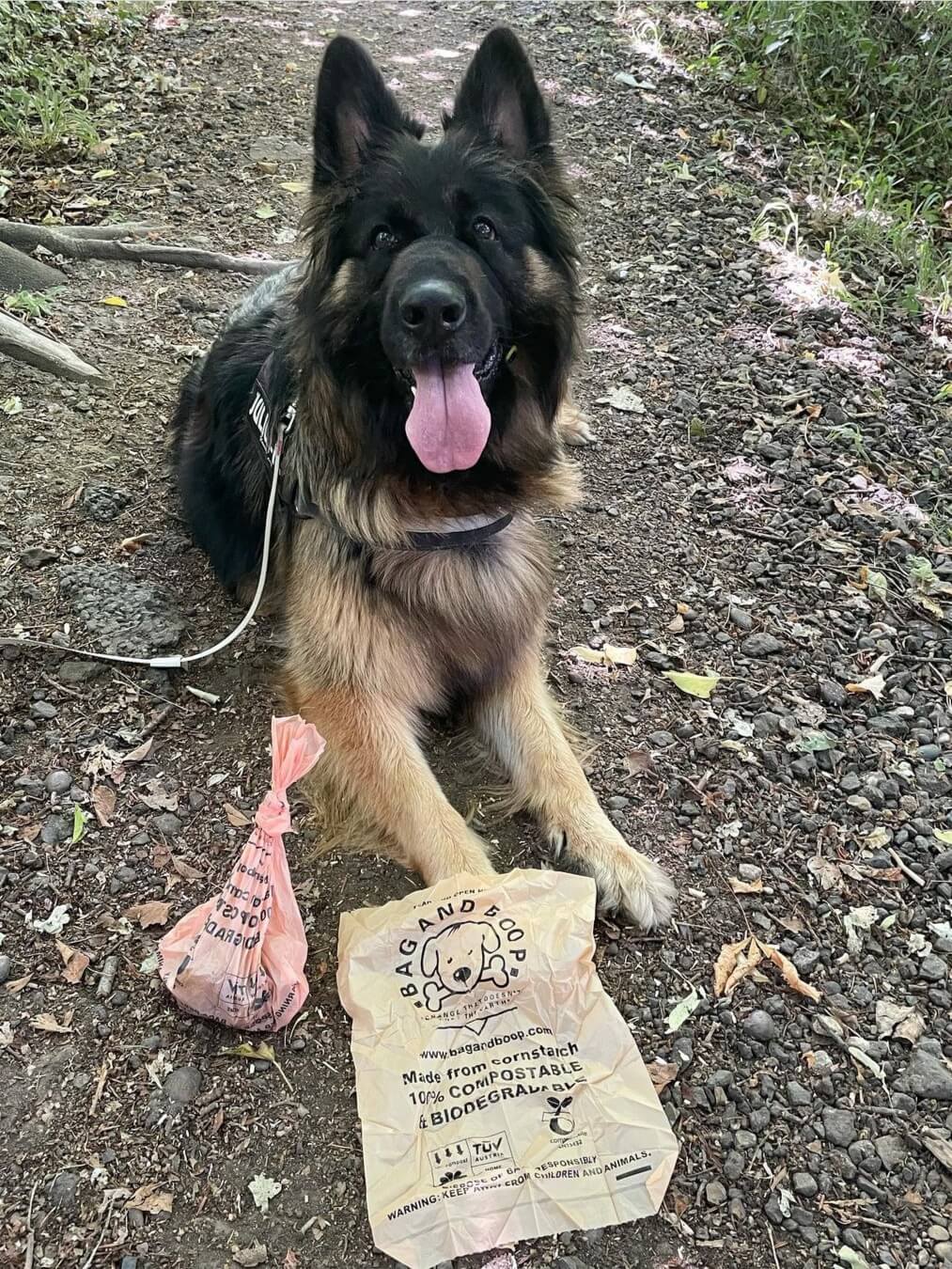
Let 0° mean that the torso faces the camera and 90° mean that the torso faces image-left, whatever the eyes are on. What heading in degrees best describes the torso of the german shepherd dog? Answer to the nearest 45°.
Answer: approximately 0°

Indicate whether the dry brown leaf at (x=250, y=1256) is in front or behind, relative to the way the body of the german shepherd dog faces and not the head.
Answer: in front

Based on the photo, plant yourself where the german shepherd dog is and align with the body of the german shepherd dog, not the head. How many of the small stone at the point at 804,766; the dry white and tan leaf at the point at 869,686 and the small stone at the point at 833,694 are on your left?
3

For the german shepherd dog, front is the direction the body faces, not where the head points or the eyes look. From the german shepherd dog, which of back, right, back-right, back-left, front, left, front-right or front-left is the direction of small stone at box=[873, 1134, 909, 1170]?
front-left

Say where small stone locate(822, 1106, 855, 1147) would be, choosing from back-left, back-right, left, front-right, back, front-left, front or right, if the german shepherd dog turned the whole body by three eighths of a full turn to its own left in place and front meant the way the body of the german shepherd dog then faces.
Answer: right

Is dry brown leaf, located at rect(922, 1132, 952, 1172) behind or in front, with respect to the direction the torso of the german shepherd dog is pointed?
in front

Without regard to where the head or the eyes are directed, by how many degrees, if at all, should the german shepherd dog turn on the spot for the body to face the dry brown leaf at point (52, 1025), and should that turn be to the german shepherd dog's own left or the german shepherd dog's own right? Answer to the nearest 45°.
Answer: approximately 45° to the german shepherd dog's own right

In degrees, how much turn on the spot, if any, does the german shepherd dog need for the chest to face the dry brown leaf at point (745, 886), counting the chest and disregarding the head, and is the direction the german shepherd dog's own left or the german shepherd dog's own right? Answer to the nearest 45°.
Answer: approximately 45° to the german shepherd dog's own left

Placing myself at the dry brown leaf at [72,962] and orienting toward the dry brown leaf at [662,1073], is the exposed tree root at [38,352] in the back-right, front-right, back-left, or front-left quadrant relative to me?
back-left

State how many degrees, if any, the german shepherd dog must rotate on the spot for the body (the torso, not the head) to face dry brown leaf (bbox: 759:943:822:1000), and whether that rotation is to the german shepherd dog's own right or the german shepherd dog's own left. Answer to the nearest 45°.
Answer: approximately 45° to the german shepherd dog's own left

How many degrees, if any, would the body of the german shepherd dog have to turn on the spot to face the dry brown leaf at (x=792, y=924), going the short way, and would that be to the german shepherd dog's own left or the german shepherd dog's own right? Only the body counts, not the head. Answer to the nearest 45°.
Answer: approximately 45° to the german shepherd dog's own left

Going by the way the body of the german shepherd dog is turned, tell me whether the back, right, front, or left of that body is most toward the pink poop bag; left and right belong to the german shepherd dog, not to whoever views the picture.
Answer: front

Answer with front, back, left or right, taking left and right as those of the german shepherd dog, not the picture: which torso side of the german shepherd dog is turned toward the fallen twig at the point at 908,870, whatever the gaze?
left
